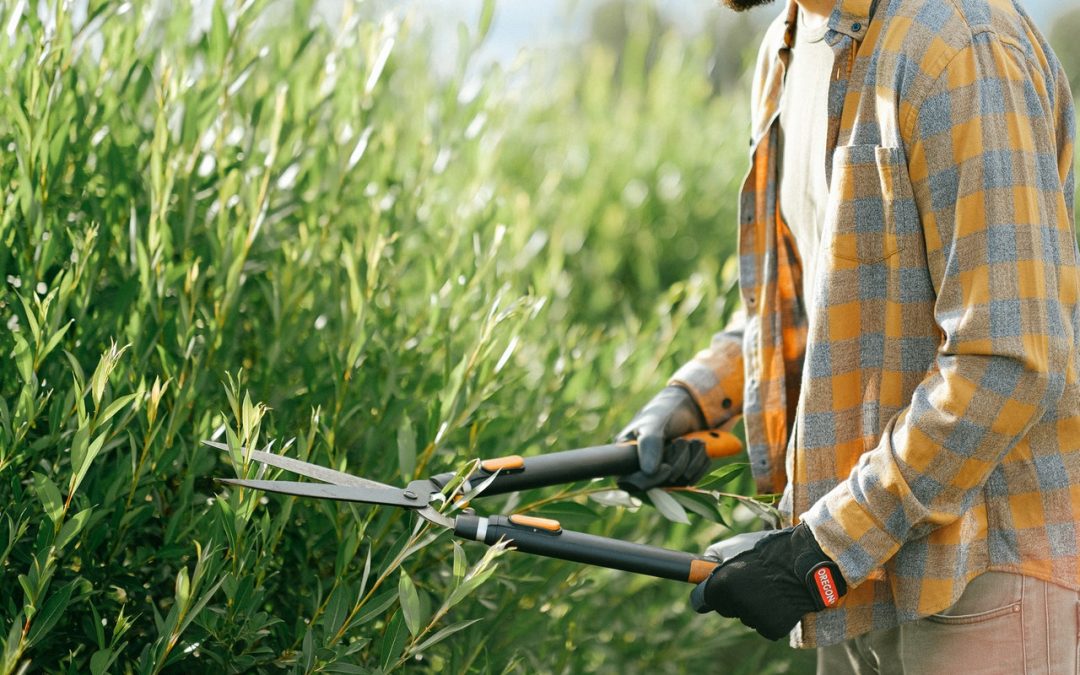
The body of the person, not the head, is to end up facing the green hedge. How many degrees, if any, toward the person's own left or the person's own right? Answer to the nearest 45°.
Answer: approximately 45° to the person's own right

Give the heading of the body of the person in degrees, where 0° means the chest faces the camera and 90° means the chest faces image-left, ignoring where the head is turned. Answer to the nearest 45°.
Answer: approximately 45°
